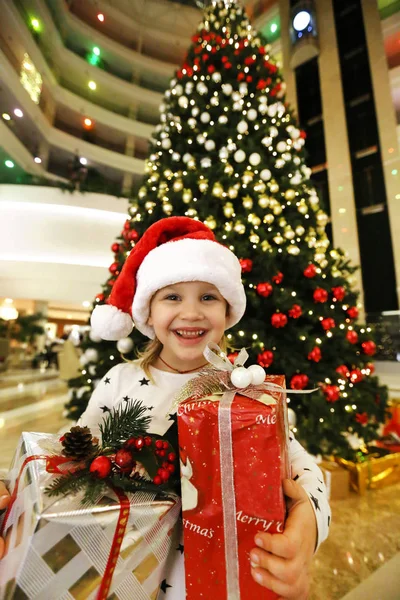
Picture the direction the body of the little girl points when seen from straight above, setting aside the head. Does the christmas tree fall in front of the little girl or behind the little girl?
behind

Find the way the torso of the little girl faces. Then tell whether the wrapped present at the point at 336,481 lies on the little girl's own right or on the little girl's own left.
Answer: on the little girl's own left

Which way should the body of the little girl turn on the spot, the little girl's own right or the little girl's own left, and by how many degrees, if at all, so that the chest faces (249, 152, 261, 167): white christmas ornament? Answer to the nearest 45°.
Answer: approximately 135° to the little girl's own left

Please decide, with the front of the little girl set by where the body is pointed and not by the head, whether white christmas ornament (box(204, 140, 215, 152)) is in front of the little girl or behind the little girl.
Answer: behind

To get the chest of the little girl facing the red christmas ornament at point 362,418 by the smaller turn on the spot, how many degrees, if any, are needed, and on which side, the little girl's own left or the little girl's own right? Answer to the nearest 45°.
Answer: approximately 135° to the little girl's own left

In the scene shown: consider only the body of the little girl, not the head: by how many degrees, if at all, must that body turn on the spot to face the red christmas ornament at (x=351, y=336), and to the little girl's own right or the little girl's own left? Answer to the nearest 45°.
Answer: approximately 135° to the little girl's own left

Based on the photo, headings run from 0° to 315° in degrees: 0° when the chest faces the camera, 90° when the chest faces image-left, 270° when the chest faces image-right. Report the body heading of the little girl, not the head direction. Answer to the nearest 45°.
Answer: approximately 0°

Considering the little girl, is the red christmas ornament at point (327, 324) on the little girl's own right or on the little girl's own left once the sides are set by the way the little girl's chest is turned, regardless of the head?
on the little girl's own left

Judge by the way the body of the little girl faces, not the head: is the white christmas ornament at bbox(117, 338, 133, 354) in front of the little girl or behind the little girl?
behind
